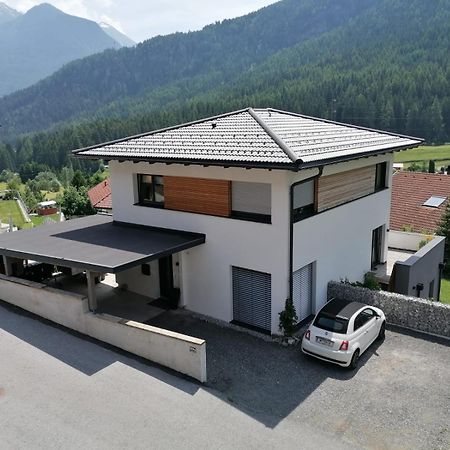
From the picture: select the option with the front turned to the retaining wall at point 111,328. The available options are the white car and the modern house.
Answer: the modern house

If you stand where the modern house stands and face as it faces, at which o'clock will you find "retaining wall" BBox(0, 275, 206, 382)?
The retaining wall is roughly at 12 o'clock from the modern house.

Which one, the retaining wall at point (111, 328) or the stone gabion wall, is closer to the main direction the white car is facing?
the stone gabion wall

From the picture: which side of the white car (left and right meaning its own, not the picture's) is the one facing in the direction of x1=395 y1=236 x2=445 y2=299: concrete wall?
front

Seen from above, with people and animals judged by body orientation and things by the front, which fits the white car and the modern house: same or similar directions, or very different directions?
very different directions

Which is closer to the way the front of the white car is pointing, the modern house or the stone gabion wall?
the stone gabion wall

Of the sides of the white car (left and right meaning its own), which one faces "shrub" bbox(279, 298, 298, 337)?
left

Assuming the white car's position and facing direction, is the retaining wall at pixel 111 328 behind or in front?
behind

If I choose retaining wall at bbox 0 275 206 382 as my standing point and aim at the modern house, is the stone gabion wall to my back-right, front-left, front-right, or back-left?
front-right

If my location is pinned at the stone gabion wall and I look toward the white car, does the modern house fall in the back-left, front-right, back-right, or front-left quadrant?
front-right

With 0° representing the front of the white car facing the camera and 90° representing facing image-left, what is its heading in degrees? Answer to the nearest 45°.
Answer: approximately 225°
